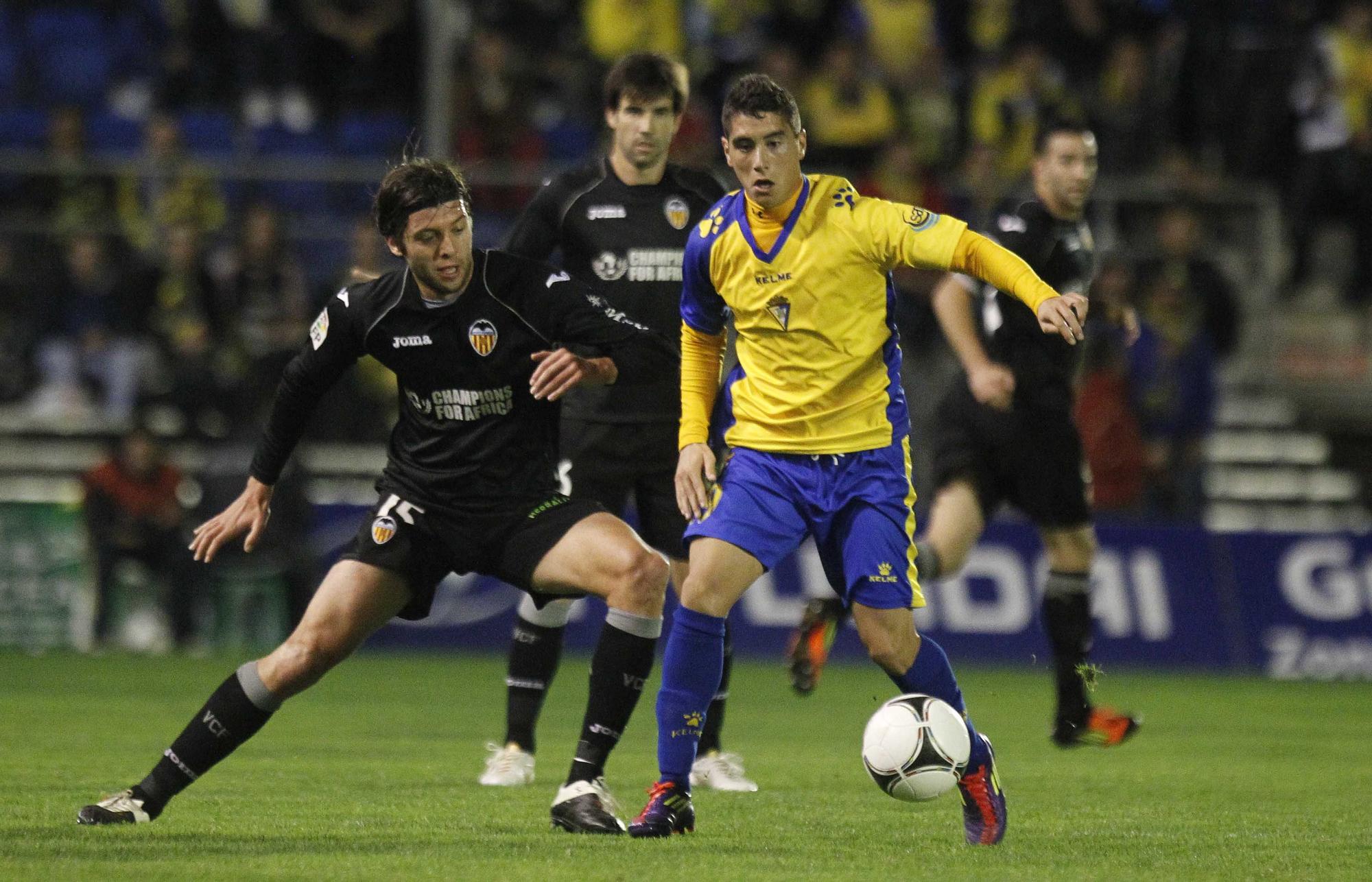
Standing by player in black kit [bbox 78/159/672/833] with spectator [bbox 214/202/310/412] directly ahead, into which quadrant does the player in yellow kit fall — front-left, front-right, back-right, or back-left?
back-right

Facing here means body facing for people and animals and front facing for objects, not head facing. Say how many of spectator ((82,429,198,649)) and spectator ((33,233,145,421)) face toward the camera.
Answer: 2

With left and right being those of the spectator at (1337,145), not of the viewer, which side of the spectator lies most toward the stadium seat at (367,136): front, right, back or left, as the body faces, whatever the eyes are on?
right

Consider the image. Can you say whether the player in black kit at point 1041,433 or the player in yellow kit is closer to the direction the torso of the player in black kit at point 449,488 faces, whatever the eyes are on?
the player in yellow kit

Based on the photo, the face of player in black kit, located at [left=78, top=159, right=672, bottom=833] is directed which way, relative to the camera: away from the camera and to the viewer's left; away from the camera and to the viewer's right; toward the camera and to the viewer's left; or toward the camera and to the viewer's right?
toward the camera and to the viewer's right

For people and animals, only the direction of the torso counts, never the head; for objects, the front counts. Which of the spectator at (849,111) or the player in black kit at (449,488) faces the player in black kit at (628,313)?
the spectator

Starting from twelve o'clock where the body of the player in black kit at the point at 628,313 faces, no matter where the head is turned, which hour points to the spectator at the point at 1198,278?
The spectator is roughly at 7 o'clock from the player in black kit.

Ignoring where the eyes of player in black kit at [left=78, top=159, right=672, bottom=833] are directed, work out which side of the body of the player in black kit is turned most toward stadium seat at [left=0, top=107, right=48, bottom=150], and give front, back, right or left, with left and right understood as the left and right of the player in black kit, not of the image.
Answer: back

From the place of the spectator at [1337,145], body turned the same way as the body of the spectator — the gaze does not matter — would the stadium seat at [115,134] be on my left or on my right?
on my right

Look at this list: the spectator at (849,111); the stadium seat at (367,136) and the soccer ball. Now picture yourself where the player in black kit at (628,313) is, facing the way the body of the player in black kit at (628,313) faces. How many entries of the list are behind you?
2

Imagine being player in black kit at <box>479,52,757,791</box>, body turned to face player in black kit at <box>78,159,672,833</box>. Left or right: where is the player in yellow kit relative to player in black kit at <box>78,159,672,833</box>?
left
